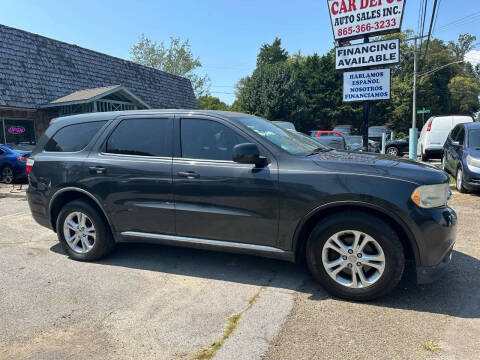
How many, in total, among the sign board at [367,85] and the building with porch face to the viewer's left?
0

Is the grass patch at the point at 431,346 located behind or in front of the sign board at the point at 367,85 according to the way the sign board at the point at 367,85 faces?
in front

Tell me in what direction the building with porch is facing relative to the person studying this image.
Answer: facing the viewer and to the right of the viewer

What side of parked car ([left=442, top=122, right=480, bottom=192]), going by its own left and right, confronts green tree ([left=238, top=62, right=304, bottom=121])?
back

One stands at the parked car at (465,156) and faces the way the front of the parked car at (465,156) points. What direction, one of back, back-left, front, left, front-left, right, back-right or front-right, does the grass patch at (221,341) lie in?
front-right

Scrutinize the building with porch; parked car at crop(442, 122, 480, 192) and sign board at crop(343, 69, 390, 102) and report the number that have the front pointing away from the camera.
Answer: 0

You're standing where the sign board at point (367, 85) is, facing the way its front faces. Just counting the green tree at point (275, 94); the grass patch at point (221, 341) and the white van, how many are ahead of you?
1

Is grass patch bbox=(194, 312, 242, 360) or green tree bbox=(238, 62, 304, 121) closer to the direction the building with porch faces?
the grass patch

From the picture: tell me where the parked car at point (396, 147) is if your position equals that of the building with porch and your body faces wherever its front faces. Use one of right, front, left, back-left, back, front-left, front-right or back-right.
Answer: front-left

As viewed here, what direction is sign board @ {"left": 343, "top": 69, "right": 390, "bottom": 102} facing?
toward the camera

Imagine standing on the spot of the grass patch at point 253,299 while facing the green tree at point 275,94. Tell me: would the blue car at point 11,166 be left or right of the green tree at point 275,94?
left

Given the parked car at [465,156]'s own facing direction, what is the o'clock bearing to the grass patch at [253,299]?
The grass patch is roughly at 2 o'clock from the parked car.

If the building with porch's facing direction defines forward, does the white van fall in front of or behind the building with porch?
in front

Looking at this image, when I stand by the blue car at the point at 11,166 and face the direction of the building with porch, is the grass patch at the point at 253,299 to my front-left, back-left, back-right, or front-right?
back-right

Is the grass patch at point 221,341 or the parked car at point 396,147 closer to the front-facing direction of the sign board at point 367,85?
the grass patch

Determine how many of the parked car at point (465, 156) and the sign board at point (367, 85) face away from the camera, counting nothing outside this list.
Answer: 0

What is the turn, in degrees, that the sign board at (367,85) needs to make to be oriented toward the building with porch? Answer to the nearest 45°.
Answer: approximately 90° to its right

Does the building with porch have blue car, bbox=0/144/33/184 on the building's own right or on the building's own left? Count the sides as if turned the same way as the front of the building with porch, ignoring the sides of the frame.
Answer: on the building's own right
